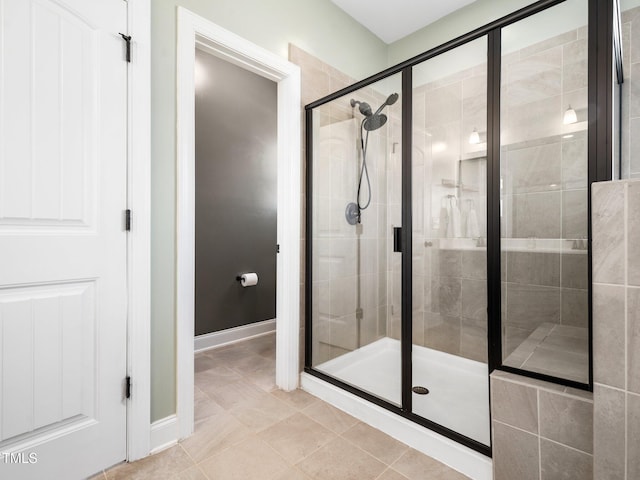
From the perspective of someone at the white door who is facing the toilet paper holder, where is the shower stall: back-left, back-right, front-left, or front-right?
front-right

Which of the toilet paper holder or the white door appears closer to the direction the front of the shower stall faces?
the white door

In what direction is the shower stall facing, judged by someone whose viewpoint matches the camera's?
facing the viewer and to the left of the viewer

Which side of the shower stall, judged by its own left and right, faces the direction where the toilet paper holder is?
right

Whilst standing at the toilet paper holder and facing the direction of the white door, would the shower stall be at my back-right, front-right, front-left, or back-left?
front-left

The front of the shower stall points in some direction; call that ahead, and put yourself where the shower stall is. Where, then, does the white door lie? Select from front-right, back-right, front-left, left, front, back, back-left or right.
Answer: front
